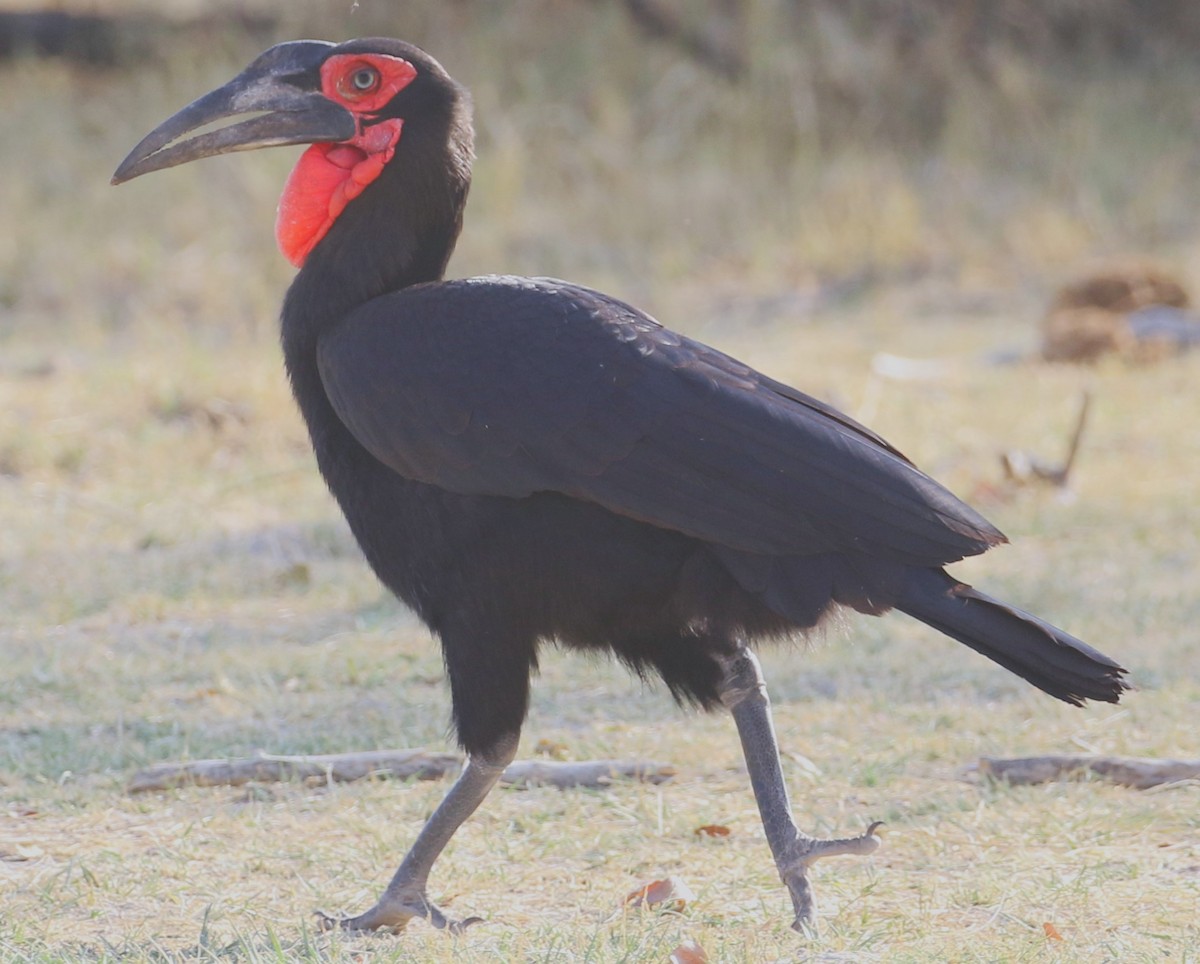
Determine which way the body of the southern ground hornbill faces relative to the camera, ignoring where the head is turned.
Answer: to the viewer's left

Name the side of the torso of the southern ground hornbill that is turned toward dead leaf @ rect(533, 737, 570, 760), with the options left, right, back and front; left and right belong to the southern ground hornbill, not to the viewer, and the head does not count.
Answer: right

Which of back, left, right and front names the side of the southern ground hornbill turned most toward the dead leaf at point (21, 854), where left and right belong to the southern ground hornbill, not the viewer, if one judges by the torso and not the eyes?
front

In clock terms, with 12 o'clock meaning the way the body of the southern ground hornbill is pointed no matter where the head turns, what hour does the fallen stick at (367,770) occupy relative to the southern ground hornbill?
The fallen stick is roughly at 2 o'clock from the southern ground hornbill.
